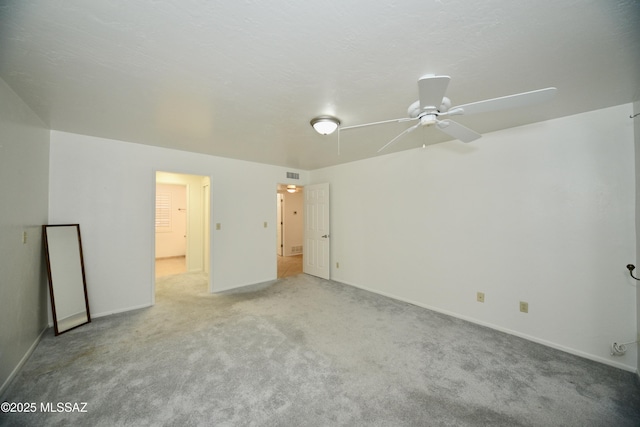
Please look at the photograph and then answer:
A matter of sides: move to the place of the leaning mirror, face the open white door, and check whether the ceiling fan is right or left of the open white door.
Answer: right

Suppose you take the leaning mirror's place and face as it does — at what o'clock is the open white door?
The open white door is roughly at 11 o'clock from the leaning mirror.

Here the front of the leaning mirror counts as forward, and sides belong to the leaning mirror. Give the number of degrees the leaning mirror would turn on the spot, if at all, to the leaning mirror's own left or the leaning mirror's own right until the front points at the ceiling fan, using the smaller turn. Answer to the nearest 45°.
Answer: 0° — it already faces it

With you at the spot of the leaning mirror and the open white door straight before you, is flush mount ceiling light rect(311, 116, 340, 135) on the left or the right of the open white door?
right

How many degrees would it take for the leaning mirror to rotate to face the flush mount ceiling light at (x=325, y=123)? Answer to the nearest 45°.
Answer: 0° — it already faces it

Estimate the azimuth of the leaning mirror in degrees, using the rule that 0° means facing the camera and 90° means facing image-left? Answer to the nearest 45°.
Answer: approximately 315°
